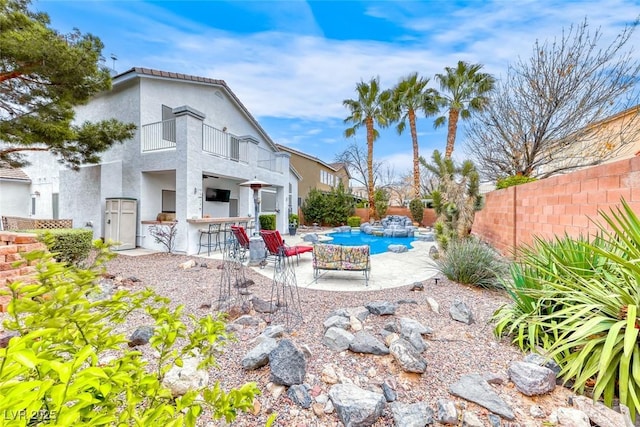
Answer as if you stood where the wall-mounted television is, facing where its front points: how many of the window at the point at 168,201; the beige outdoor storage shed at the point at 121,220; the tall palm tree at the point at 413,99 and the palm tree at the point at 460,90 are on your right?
2

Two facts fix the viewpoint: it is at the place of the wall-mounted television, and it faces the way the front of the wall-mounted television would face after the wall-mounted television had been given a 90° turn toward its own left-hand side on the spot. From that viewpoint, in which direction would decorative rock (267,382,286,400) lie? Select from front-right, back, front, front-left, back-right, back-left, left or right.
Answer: back-right

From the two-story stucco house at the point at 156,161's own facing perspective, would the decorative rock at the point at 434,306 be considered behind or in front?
in front

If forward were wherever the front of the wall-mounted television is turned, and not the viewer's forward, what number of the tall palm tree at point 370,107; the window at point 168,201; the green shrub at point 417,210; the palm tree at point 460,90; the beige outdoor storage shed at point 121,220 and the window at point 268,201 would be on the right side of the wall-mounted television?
2

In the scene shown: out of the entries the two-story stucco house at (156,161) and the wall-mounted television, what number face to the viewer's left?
0

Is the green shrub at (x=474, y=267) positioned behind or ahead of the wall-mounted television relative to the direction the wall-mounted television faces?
ahead

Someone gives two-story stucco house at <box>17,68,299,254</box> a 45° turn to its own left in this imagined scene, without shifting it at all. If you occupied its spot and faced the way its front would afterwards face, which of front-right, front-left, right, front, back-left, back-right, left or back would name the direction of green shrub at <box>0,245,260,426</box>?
right

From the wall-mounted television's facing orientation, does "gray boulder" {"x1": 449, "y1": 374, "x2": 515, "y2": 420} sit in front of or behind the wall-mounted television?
in front

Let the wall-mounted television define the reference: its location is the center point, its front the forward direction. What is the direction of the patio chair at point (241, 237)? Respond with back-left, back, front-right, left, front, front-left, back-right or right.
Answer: front-right

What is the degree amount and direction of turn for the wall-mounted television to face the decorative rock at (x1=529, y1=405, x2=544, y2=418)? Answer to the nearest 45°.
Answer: approximately 45° to its right

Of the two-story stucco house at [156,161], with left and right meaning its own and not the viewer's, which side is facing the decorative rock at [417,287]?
back

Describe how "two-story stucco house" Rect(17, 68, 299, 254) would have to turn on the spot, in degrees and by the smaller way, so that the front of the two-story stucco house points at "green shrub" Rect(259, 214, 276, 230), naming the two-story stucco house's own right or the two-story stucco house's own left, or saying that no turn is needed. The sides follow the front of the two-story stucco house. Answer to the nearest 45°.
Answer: approximately 90° to the two-story stucco house's own left

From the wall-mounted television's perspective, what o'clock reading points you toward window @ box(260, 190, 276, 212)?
The window is roughly at 9 o'clock from the wall-mounted television.

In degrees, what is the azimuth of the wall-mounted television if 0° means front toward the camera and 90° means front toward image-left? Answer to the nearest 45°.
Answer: approximately 315°

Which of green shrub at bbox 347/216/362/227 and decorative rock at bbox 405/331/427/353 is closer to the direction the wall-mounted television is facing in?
the decorative rock

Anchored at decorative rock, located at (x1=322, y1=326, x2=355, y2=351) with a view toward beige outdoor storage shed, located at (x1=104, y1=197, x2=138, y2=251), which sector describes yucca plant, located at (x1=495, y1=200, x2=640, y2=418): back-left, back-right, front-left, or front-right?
back-right
